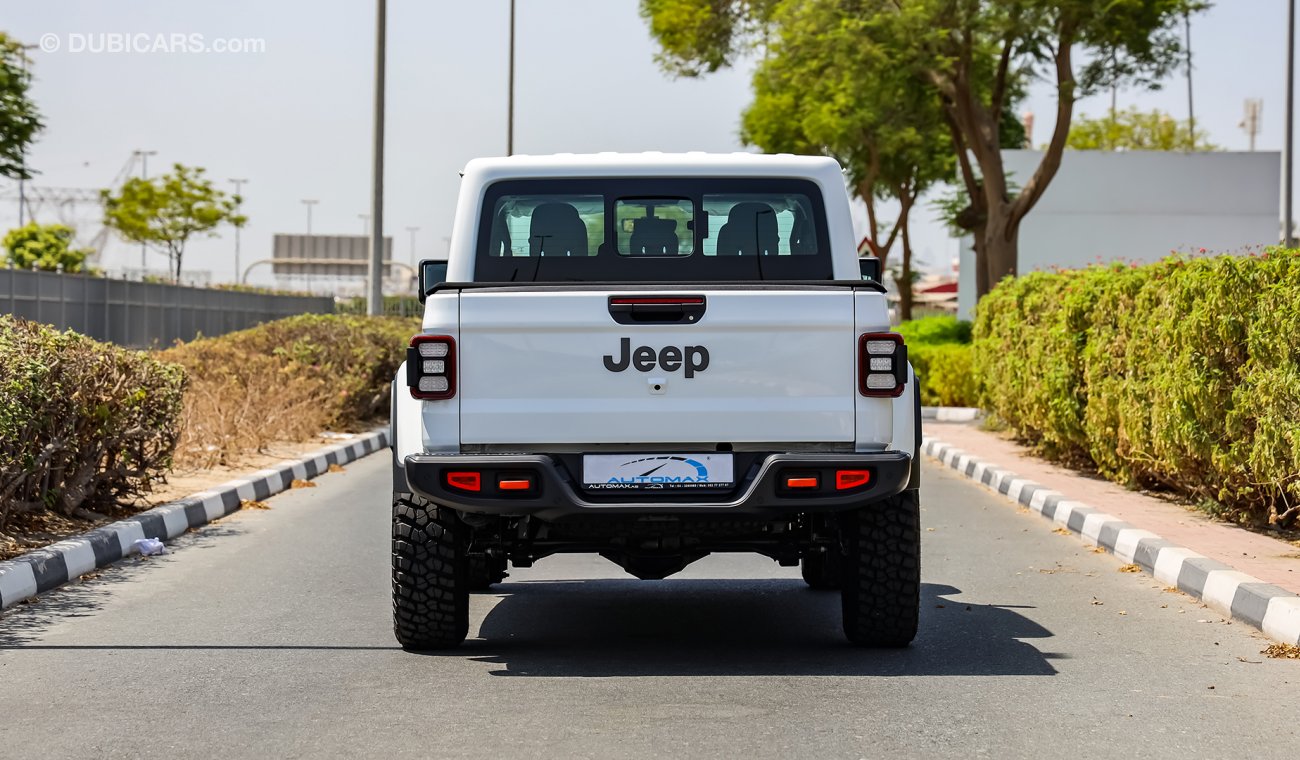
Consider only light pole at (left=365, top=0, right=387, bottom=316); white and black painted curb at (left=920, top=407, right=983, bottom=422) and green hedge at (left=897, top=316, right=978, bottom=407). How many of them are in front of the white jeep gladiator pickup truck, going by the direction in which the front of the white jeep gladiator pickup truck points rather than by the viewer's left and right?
3

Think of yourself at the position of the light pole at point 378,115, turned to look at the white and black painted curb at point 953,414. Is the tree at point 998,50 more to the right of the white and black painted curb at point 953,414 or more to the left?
left

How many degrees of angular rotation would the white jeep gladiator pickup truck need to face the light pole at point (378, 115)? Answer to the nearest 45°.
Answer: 0° — it already faces it

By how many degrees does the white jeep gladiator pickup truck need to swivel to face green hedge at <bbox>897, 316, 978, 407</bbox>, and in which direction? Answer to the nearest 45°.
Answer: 0° — it already faces it

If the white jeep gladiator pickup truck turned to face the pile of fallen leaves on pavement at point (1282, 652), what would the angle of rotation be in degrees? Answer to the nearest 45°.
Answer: approximately 90° to its right

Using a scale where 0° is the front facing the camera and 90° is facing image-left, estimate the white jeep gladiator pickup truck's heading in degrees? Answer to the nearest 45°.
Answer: approximately 180°

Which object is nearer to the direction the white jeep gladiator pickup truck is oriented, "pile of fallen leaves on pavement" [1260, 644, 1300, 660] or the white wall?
the white wall
